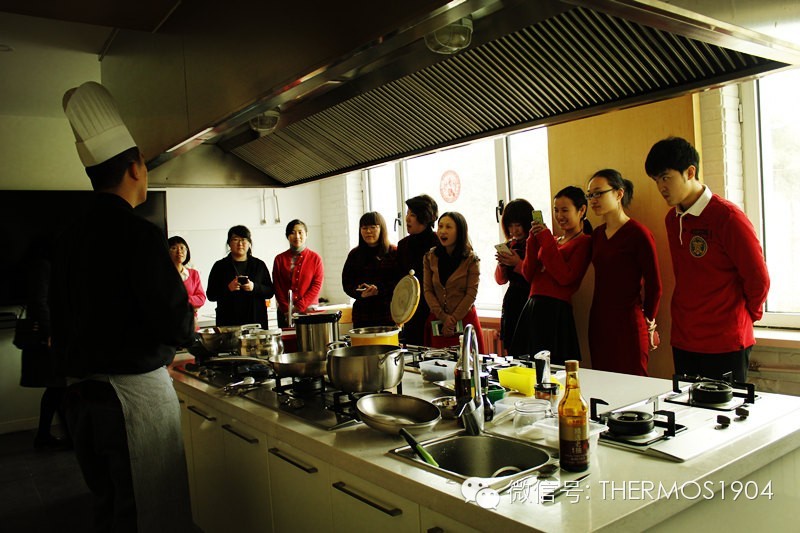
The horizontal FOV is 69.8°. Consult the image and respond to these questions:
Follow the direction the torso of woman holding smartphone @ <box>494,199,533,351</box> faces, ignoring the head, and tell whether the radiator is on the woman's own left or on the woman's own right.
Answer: on the woman's own right

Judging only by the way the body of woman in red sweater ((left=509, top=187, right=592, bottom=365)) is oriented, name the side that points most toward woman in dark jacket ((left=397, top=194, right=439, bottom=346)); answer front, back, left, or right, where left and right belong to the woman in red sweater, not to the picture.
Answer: right

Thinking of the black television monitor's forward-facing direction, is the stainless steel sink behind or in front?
in front

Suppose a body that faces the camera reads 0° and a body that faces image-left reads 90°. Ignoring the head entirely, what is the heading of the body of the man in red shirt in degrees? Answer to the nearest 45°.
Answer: approximately 45°

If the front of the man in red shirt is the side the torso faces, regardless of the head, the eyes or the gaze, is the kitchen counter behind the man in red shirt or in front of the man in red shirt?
in front

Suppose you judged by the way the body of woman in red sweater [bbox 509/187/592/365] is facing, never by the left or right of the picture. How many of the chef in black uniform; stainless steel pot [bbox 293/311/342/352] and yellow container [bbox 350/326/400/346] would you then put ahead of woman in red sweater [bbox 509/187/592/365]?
3
